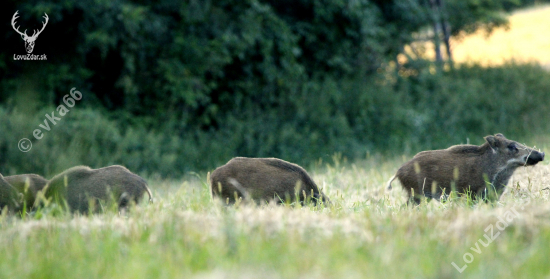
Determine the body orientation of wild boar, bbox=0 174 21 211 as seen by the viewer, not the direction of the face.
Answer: to the viewer's right

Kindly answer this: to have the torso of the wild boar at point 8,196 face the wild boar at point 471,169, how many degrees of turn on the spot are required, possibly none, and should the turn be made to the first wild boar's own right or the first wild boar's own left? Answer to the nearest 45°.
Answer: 0° — it already faces it

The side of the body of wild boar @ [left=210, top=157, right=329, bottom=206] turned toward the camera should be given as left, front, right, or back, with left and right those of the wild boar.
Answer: right

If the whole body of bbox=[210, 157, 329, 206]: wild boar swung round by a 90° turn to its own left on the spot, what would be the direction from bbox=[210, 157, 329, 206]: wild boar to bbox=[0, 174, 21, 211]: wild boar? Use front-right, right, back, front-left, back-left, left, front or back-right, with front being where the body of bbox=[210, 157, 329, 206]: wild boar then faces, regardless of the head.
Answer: left

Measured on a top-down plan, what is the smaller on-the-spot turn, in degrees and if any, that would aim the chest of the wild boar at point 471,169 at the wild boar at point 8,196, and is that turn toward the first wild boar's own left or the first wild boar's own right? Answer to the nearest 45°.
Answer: approximately 180°

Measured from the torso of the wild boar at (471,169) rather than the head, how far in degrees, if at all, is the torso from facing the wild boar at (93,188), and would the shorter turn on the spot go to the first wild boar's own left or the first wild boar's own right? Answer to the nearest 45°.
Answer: approximately 180°

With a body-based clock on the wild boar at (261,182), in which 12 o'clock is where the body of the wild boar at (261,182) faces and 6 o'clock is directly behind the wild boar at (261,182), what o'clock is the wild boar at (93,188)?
the wild boar at (93,188) is roughly at 6 o'clock from the wild boar at (261,182).

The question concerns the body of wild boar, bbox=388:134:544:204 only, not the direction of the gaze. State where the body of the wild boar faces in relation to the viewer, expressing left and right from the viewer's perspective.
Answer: facing to the right of the viewer

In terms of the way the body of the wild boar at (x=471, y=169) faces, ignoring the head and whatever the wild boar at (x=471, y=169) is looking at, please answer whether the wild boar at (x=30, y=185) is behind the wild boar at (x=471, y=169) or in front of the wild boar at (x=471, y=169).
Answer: behind

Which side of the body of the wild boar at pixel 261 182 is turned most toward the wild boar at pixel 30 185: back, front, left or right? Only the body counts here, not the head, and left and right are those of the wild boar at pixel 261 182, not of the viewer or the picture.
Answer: back

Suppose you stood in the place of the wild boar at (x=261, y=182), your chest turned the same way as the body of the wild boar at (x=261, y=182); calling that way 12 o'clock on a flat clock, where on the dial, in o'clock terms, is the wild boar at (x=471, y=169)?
the wild boar at (x=471, y=169) is roughly at 12 o'clock from the wild boar at (x=261, y=182).
